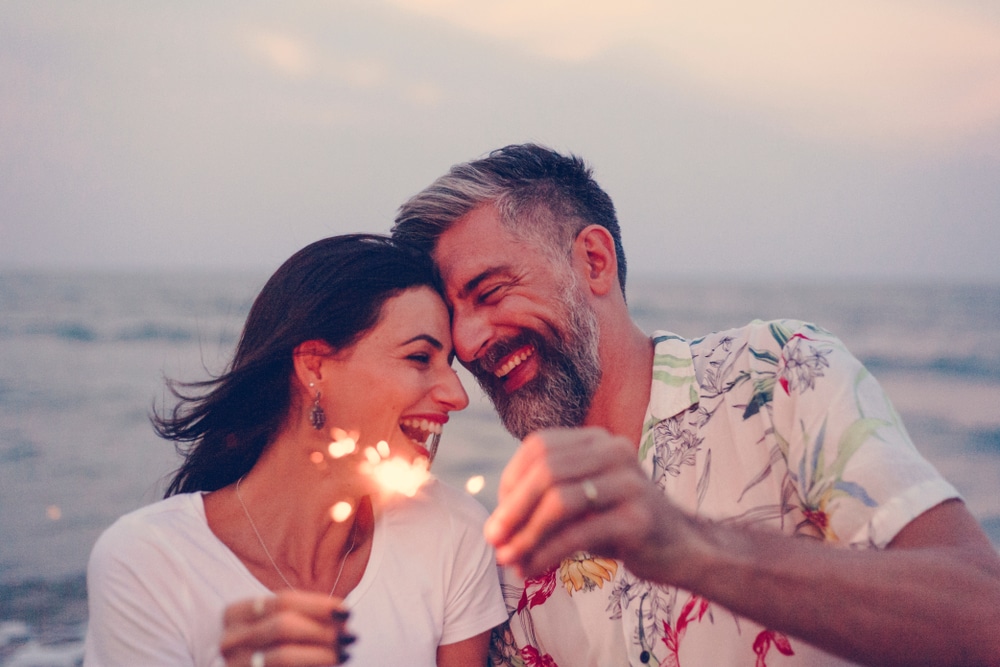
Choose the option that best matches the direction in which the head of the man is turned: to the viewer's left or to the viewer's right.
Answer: to the viewer's left

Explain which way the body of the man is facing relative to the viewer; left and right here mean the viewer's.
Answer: facing the viewer and to the left of the viewer

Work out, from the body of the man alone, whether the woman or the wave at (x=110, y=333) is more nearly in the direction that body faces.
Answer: the woman

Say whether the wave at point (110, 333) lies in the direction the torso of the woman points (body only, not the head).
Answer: no

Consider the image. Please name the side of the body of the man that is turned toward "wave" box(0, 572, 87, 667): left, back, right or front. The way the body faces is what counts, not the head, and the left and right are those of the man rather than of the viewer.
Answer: right

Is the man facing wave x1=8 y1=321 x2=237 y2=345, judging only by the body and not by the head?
no

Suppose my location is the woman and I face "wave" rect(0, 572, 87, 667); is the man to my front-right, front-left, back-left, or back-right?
back-right

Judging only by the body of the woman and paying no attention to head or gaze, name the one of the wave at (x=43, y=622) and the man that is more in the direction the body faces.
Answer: the man

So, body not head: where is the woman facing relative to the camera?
toward the camera

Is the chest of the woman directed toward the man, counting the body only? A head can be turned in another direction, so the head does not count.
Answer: no

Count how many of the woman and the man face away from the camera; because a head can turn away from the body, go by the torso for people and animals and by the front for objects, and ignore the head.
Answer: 0

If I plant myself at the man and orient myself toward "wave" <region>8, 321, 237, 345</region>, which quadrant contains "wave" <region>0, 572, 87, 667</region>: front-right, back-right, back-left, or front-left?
front-left

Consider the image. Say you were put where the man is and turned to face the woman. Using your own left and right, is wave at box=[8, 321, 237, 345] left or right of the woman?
right
